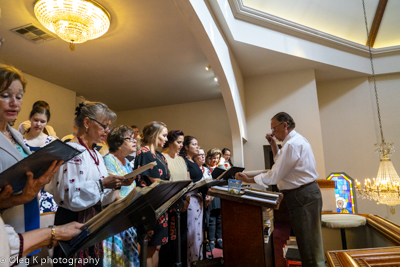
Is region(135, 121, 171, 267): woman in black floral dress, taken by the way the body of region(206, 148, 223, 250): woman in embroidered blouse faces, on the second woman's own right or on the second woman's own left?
on the second woman's own right

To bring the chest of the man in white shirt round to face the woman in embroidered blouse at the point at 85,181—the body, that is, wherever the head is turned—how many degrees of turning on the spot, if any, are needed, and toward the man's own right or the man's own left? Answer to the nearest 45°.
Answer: approximately 45° to the man's own left

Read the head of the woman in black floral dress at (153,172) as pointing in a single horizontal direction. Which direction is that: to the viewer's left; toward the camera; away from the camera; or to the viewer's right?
to the viewer's right

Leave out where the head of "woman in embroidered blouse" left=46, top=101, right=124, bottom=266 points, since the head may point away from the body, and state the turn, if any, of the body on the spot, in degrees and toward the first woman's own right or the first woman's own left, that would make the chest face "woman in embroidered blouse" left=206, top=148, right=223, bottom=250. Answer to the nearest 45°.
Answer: approximately 45° to the first woman's own left

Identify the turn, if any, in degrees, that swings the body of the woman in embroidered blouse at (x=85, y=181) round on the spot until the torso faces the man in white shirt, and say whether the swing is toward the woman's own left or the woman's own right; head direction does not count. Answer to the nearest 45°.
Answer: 0° — they already face them

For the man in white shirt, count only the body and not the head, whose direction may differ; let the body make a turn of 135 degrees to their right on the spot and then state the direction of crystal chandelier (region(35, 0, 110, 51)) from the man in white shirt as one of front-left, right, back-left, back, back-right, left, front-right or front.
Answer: back-left

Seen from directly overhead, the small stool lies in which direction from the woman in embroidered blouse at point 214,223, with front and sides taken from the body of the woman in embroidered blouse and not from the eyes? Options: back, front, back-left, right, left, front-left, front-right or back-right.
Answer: front

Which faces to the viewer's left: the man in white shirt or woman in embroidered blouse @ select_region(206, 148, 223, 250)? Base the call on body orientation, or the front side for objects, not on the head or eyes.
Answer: the man in white shirt

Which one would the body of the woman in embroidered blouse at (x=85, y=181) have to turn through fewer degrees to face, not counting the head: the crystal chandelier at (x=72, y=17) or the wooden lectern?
the wooden lectern

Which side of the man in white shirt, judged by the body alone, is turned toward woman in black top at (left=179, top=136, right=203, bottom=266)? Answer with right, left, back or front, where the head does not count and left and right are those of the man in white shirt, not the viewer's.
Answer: front

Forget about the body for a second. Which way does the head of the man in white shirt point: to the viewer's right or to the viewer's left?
to the viewer's left

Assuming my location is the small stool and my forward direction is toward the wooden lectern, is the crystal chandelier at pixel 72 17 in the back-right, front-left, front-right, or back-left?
front-right

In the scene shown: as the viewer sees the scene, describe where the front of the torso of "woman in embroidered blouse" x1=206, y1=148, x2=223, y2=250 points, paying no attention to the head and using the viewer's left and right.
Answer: facing the viewer and to the right of the viewer

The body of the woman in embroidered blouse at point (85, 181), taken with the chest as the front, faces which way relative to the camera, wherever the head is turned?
to the viewer's right

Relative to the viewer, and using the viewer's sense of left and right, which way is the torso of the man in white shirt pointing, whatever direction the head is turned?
facing to the left of the viewer
